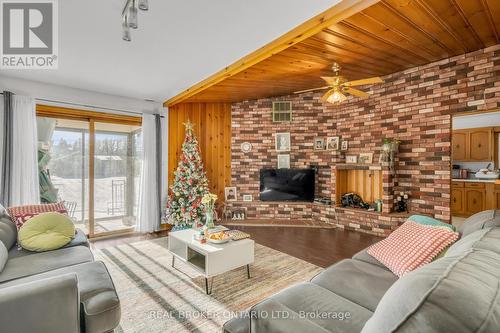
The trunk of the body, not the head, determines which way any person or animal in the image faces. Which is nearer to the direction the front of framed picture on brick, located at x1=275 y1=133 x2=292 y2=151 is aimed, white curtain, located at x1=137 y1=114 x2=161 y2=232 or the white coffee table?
the white coffee table

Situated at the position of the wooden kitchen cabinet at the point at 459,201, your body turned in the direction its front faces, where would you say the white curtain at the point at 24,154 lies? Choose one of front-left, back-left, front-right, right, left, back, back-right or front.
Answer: front-right

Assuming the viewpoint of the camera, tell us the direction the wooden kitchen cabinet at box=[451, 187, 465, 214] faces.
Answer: facing the viewer

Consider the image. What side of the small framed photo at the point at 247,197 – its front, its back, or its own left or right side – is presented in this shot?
front

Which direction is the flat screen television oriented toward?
toward the camera

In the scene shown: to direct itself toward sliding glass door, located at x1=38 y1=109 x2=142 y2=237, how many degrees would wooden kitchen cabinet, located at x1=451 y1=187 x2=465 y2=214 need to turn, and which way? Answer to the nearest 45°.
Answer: approximately 45° to its right

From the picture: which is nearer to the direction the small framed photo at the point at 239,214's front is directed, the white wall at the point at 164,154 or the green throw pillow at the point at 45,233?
the green throw pillow

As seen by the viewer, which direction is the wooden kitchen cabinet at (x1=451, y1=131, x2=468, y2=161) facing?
toward the camera

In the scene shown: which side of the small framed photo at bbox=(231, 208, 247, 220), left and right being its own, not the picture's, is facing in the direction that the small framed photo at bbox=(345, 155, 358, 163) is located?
left
